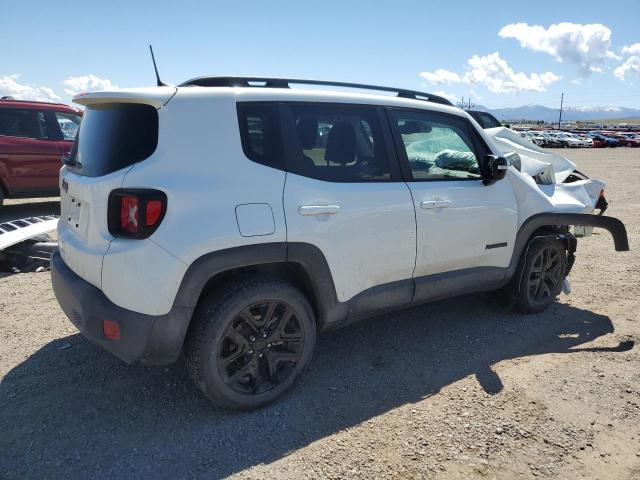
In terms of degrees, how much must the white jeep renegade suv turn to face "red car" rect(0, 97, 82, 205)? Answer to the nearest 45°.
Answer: approximately 90° to its left

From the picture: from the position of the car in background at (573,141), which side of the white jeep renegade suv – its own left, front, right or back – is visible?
front

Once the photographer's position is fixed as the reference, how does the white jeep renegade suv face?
facing away from the viewer and to the right of the viewer

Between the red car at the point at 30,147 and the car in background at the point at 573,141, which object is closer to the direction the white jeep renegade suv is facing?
the car in background

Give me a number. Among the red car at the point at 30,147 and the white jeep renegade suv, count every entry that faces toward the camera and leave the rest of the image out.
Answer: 0

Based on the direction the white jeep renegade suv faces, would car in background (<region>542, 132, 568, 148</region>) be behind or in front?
in front
